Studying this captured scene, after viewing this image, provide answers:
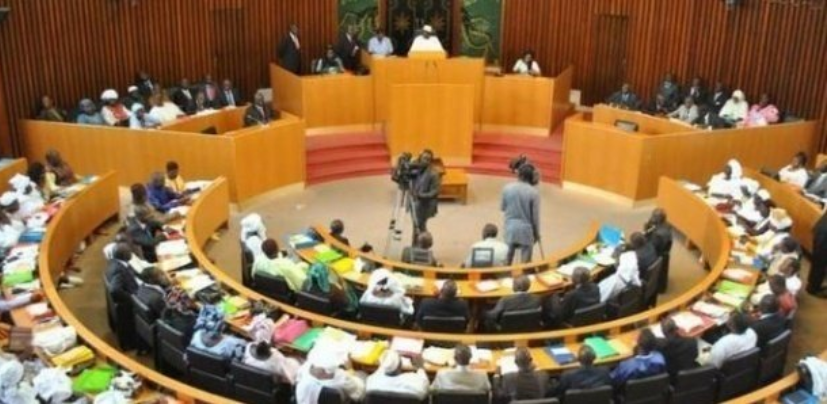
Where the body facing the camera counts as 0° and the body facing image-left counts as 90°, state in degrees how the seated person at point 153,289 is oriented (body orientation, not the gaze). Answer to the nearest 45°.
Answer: approximately 225°

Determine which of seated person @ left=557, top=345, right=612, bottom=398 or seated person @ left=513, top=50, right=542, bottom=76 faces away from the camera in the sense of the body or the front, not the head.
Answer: seated person @ left=557, top=345, right=612, bottom=398

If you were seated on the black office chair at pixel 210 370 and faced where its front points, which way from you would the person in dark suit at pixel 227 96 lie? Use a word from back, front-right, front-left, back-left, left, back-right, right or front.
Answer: front-left

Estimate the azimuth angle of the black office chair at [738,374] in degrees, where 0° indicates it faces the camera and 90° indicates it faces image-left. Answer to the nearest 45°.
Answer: approximately 135°

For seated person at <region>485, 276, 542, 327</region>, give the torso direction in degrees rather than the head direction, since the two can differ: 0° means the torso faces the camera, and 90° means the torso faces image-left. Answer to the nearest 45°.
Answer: approximately 180°

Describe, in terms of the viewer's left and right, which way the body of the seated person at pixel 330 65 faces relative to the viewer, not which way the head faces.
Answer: facing the viewer

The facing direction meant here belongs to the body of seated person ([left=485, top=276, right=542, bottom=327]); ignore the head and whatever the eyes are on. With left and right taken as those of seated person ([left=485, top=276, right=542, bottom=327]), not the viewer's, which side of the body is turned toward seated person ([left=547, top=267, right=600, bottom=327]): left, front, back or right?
right

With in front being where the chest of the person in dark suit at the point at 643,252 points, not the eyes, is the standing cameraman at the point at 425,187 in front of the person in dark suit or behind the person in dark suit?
in front

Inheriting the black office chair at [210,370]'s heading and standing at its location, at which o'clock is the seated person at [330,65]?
The seated person is roughly at 11 o'clock from the black office chair.

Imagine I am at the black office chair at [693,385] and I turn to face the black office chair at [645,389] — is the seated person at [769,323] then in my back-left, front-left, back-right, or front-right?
back-right

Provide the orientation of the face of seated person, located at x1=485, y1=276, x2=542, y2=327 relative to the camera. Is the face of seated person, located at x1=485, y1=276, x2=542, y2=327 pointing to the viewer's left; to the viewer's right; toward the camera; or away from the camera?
away from the camera

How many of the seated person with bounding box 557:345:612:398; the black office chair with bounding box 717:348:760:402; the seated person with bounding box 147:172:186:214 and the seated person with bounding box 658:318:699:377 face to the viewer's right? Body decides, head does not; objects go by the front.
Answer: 1

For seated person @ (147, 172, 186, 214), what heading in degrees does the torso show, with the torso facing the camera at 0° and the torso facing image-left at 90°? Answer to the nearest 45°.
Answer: approximately 270°

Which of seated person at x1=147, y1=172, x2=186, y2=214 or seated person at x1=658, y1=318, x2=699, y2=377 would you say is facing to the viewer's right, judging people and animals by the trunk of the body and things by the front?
seated person at x1=147, y1=172, x2=186, y2=214

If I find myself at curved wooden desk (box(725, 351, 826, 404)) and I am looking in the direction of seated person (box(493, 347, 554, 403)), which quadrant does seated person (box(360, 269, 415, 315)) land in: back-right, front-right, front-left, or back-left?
front-right

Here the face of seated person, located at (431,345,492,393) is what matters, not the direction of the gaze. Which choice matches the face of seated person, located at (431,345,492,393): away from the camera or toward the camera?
away from the camera

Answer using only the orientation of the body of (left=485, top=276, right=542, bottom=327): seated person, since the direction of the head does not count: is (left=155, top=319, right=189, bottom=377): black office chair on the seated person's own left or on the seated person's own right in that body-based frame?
on the seated person's own left

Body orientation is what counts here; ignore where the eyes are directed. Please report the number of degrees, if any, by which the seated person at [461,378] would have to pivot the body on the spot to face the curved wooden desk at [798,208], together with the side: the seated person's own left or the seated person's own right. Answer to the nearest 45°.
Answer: approximately 45° to the seated person's own right

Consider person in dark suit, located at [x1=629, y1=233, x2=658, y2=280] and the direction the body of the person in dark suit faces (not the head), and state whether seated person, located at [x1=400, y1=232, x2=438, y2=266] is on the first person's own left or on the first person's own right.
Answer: on the first person's own left

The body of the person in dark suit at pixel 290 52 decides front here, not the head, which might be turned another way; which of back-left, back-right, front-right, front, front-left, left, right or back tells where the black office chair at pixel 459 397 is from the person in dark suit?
front-right

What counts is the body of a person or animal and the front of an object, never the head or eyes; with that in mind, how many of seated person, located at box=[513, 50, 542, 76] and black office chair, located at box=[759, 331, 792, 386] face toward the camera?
1
